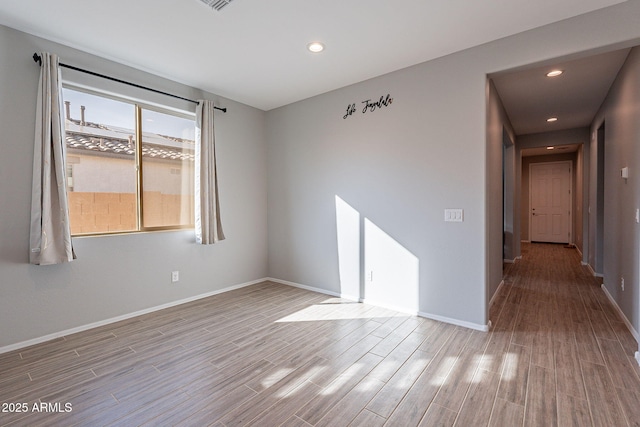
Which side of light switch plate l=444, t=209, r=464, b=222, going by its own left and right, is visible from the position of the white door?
back

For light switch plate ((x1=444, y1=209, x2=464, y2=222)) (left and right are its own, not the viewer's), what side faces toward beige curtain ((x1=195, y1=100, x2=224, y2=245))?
right

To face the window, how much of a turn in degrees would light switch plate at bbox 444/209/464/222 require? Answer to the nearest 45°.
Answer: approximately 90° to its right

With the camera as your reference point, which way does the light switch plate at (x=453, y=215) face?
facing the viewer

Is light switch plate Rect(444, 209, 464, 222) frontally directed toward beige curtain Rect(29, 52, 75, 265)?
no

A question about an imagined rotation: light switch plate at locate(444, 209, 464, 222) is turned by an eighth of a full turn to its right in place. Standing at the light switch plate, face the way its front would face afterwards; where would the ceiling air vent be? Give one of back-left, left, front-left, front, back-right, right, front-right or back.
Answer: front
